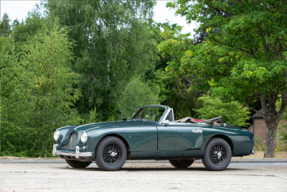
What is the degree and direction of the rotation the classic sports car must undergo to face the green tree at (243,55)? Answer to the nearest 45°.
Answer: approximately 180°

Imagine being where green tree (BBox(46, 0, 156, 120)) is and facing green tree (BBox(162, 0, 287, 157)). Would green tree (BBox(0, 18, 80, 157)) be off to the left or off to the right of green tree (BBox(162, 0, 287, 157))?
right

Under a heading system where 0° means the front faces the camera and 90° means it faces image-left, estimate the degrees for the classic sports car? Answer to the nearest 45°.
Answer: approximately 45°

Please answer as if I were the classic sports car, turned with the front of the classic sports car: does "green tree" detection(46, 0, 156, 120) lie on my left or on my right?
on my right

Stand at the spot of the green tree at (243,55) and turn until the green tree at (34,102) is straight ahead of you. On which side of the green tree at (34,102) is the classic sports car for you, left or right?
left
